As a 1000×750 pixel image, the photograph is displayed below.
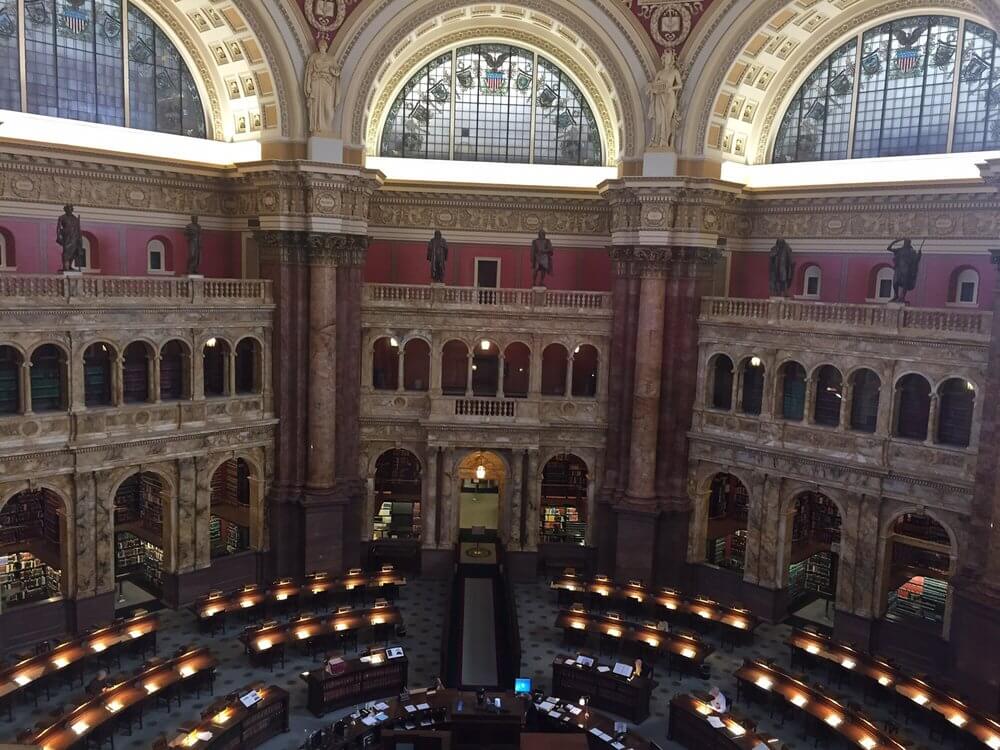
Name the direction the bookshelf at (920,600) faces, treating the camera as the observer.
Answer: facing the viewer and to the left of the viewer

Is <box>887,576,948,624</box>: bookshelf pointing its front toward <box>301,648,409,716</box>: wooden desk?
yes

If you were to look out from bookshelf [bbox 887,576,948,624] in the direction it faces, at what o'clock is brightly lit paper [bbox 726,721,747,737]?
The brightly lit paper is roughly at 11 o'clock from the bookshelf.

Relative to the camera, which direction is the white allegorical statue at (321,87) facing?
toward the camera

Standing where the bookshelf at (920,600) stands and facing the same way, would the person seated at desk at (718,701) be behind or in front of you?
in front

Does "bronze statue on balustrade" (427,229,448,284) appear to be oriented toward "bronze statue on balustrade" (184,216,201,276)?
no

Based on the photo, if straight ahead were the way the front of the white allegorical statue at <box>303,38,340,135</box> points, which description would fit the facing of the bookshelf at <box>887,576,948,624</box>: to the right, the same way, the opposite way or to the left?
to the right

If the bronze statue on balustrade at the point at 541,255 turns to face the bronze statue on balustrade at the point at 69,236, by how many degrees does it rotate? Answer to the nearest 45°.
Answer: approximately 45° to its right

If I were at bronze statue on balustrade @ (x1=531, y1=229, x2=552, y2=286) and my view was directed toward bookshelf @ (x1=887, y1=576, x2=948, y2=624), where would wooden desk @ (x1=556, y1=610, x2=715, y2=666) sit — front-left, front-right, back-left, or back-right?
front-right

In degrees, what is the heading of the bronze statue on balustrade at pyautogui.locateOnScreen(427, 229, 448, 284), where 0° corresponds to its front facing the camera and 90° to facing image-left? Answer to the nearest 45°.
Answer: approximately 0°

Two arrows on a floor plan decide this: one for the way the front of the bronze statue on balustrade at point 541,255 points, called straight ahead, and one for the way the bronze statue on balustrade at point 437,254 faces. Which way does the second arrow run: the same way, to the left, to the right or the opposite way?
the same way

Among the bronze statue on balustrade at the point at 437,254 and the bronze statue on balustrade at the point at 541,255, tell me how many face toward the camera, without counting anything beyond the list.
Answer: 2

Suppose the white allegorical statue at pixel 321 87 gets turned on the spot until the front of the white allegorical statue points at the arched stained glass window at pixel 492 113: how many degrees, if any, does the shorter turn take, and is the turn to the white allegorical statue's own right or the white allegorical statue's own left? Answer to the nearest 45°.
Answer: approximately 135° to the white allegorical statue's own left

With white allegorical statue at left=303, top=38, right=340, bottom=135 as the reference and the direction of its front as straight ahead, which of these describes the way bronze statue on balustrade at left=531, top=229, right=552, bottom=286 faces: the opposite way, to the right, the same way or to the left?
the same way
